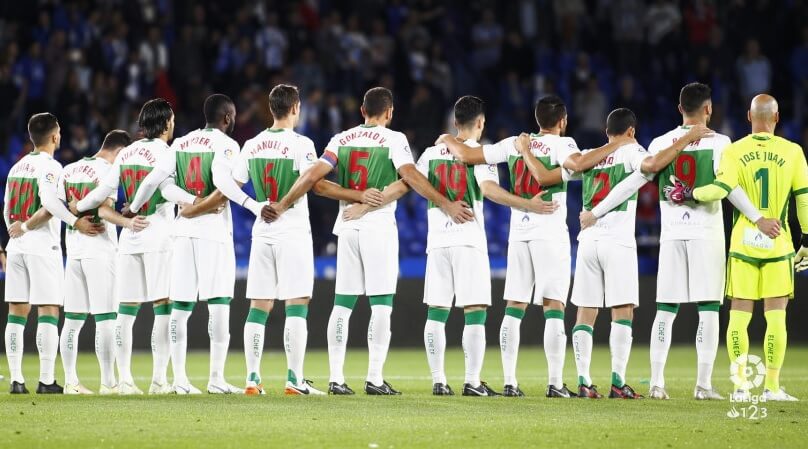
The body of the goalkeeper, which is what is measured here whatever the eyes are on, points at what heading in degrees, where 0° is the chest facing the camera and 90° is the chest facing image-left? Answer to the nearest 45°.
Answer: approximately 180°

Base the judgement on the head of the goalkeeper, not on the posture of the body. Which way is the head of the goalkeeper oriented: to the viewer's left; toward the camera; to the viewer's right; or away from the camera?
away from the camera
